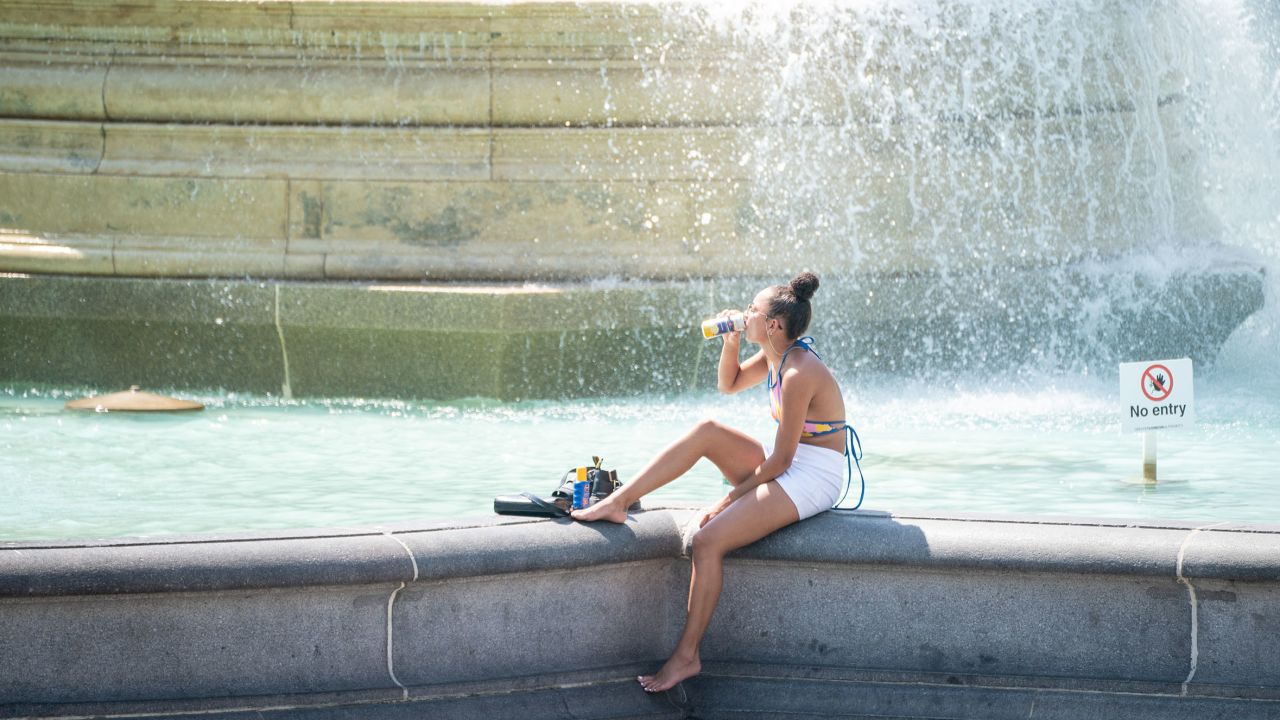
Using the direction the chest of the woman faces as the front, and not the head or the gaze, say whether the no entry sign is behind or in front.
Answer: behind

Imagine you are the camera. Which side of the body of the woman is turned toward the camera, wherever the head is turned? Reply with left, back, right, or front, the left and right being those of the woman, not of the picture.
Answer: left

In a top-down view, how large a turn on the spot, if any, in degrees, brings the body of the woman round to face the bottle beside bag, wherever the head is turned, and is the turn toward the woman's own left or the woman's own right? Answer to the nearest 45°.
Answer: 0° — they already face it

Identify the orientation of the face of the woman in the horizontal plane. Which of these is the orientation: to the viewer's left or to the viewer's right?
to the viewer's left
